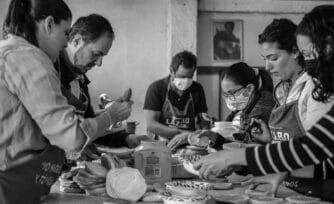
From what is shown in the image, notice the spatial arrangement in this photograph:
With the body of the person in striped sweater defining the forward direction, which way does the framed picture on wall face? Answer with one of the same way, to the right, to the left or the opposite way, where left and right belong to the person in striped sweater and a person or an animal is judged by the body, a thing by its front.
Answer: to the left

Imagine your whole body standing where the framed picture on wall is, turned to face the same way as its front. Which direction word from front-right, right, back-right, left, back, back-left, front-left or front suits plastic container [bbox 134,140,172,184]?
front

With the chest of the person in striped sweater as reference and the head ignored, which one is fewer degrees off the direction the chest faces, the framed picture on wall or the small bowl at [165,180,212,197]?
the small bowl

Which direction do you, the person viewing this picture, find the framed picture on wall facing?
facing the viewer

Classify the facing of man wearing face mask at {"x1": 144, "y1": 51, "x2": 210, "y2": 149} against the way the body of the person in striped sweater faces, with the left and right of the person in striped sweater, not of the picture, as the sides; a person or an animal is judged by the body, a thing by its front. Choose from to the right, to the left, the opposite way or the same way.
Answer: to the left

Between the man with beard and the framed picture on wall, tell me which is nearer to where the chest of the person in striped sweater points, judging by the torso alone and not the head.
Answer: the man with beard

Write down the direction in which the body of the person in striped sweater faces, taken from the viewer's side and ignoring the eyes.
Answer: to the viewer's left

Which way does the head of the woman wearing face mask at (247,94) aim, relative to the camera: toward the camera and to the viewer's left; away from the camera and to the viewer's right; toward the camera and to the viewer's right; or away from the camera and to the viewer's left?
toward the camera and to the viewer's left

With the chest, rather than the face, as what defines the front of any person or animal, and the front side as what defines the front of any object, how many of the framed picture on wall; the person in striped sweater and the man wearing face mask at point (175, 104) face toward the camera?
2

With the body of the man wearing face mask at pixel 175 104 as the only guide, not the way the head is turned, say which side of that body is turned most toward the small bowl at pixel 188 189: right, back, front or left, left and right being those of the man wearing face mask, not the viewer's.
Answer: front

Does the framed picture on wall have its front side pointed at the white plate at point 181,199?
yes

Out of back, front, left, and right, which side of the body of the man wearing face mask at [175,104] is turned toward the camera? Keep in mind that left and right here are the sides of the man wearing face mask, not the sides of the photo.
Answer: front

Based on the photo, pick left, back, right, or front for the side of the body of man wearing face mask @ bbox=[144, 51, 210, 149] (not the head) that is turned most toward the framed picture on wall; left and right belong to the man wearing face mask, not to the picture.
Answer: back
